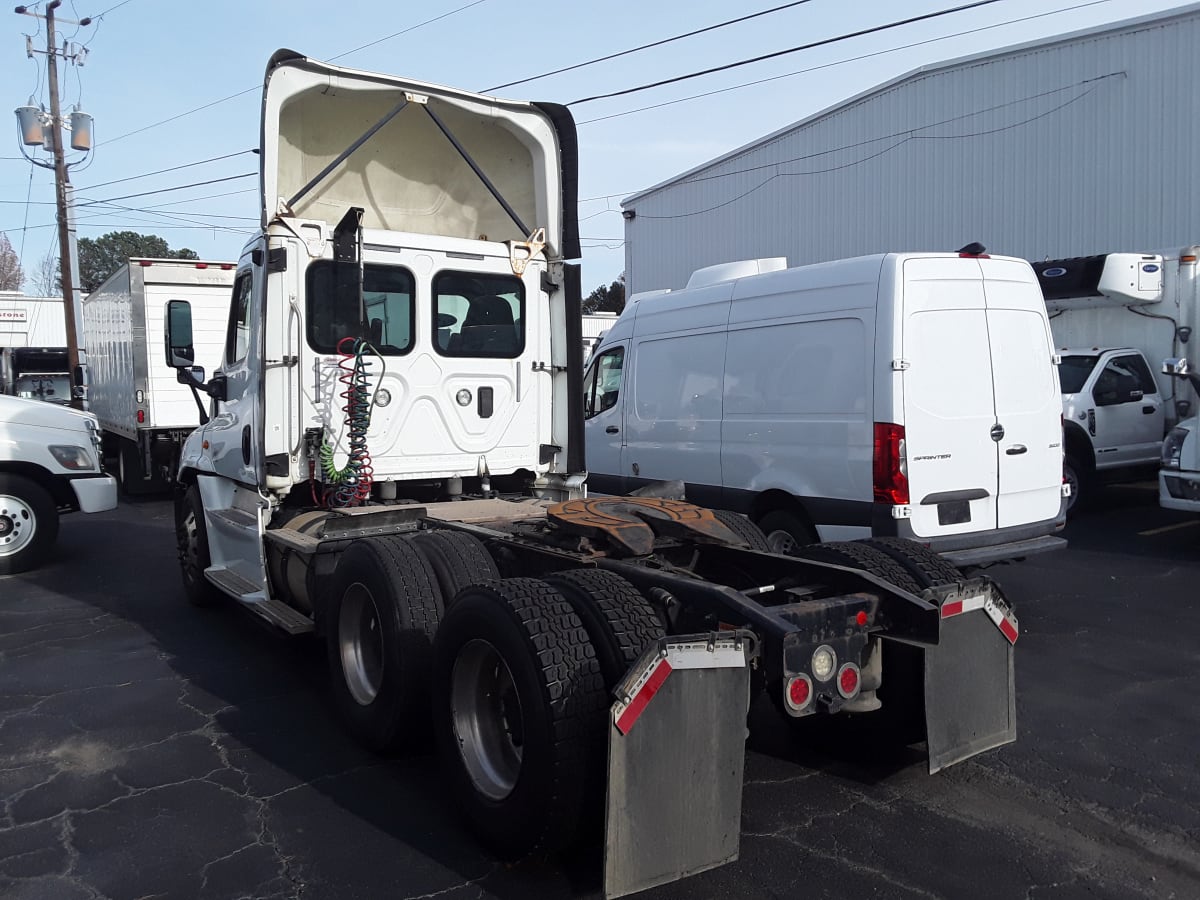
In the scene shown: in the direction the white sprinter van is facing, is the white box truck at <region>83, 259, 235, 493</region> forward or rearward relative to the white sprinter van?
forward

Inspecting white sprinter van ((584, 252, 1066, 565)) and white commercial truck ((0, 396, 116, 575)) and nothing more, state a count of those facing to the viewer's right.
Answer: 1

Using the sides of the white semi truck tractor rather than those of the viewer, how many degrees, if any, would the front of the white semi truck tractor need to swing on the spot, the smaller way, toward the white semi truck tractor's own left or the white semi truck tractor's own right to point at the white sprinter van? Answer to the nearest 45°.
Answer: approximately 90° to the white semi truck tractor's own right

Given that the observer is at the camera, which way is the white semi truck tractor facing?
facing away from the viewer and to the left of the viewer

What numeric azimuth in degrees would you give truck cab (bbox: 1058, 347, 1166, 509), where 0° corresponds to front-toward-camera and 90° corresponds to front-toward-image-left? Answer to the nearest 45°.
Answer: approximately 45°

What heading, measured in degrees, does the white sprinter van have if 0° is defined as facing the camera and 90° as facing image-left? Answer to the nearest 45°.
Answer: approximately 135°

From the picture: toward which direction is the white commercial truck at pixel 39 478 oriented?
to the viewer's right

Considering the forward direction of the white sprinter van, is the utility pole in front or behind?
in front

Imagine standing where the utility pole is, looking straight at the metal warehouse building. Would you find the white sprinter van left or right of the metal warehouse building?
right
